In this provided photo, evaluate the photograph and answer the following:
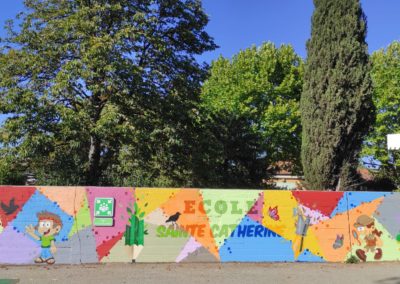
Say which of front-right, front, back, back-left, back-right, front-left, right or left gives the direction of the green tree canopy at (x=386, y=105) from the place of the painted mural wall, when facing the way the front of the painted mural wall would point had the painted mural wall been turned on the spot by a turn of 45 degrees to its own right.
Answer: back

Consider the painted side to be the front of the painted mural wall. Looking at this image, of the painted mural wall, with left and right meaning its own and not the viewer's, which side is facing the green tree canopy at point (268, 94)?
back

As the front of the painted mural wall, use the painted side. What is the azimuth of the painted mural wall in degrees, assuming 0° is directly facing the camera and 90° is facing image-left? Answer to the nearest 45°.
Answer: approximately 0°

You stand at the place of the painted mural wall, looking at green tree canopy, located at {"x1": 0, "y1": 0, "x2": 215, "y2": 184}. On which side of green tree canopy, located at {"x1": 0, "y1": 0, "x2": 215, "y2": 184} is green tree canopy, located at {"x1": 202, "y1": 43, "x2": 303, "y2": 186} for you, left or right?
right

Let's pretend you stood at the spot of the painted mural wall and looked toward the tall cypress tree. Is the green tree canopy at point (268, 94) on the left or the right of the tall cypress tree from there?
left
